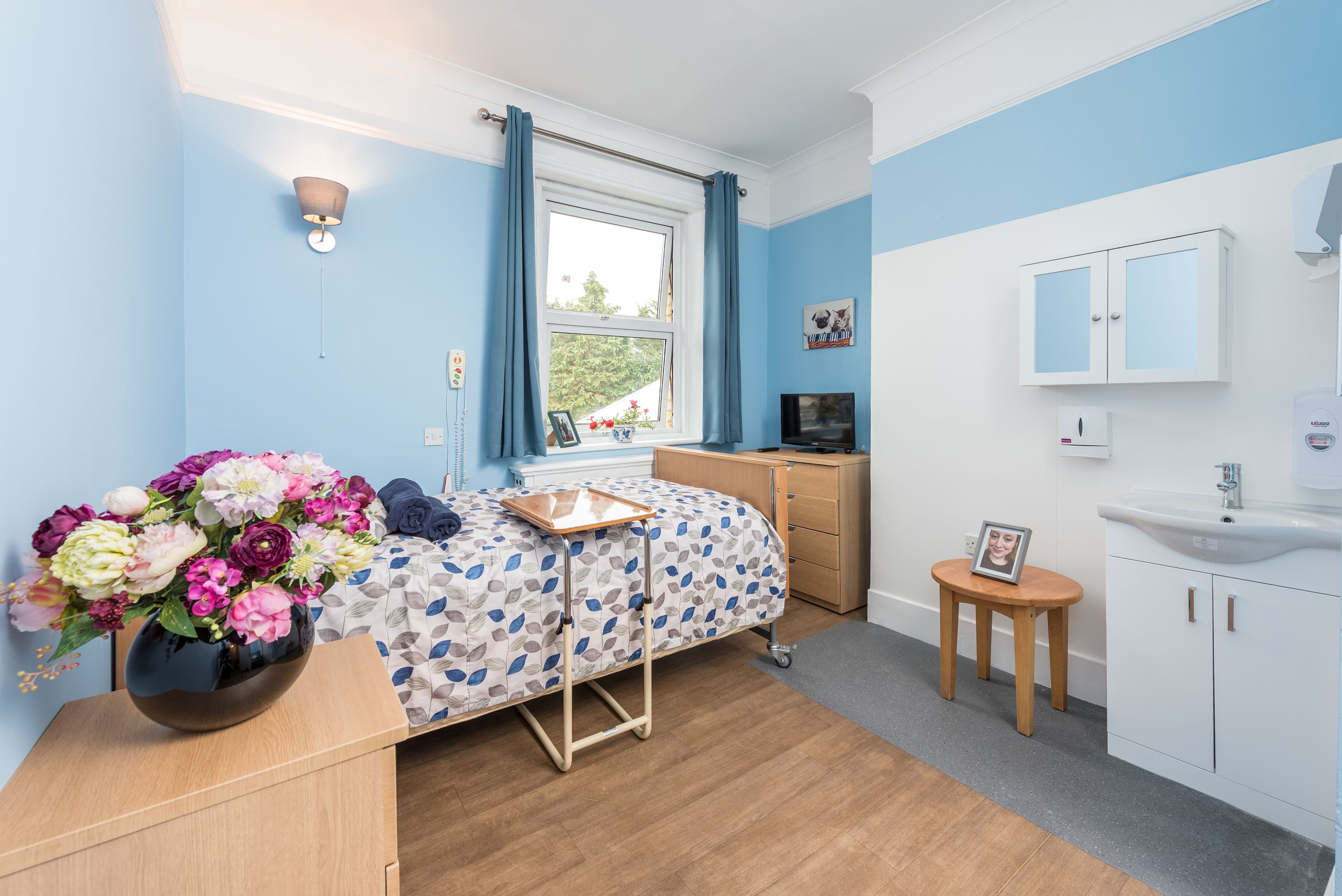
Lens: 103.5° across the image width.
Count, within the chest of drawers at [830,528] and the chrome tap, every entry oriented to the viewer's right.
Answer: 0

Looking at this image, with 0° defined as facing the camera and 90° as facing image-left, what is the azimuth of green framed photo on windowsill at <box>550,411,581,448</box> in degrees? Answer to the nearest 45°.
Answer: approximately 315°

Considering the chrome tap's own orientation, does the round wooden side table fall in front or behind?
in front

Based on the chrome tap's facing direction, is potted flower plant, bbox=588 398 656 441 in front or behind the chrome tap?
in front

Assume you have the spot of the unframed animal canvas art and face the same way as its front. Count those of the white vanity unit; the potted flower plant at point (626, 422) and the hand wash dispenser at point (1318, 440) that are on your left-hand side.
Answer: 2

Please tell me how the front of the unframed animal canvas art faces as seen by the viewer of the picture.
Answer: facing the viewer and to the left of the viewer

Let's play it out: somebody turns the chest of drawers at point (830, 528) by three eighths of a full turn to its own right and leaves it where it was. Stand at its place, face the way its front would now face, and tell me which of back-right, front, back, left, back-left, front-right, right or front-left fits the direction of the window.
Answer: left

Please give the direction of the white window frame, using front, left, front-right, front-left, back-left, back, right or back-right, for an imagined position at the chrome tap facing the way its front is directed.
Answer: front-right
